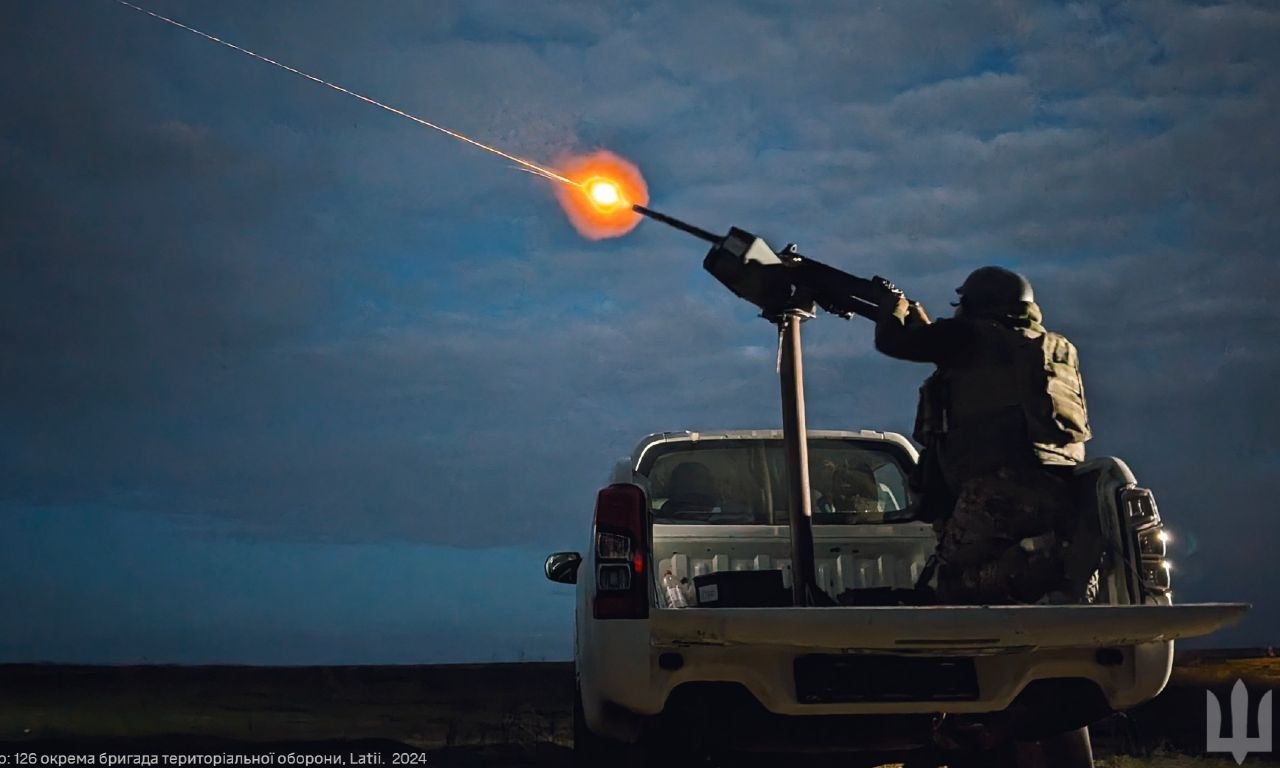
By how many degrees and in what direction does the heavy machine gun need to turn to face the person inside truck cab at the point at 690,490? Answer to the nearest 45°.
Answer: approximately 45° to its right

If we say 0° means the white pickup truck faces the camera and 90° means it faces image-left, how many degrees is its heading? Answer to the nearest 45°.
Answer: approximately 180°

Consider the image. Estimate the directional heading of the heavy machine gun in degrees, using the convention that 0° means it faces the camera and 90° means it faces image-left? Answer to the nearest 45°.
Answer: approximately 90°
